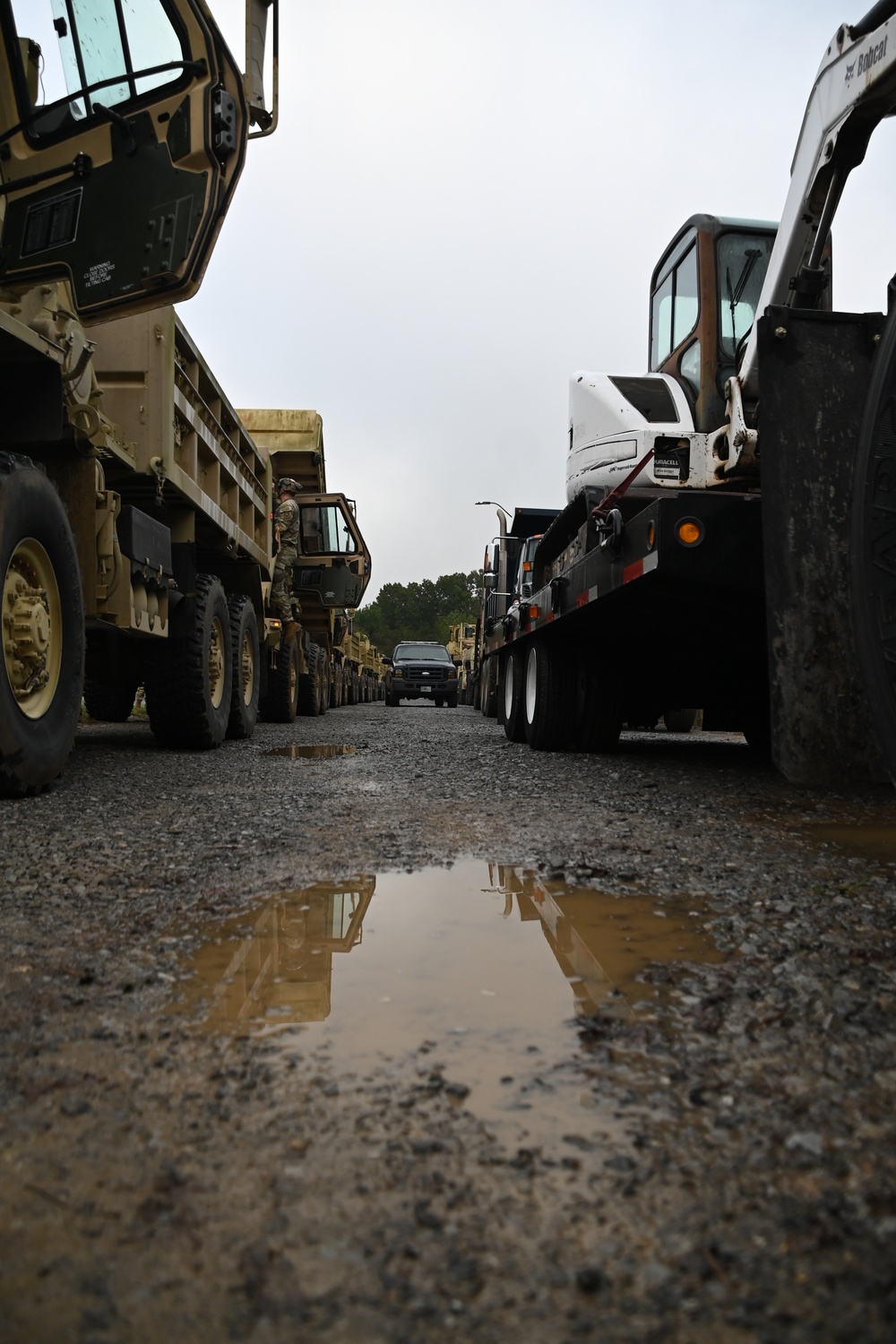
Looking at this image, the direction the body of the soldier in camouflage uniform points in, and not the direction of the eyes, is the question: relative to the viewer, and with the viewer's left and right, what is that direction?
facing to the left of the viewer

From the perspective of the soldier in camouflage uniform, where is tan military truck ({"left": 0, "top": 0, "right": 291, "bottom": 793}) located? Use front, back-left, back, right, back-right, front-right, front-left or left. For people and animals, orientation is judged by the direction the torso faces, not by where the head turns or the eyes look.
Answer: left

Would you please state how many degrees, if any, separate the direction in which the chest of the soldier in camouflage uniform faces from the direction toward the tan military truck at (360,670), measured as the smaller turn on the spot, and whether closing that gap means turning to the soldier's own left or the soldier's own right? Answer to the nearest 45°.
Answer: approximately 90° to the soldier's own right

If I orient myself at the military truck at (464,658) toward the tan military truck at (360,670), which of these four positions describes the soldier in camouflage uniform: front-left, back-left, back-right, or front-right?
front-left
